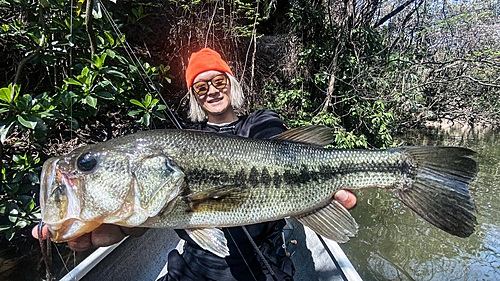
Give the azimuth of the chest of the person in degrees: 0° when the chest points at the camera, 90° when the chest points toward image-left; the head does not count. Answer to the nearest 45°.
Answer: approximately 0°

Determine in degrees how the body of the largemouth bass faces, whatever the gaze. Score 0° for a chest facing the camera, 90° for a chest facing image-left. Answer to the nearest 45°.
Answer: approximately 90°
